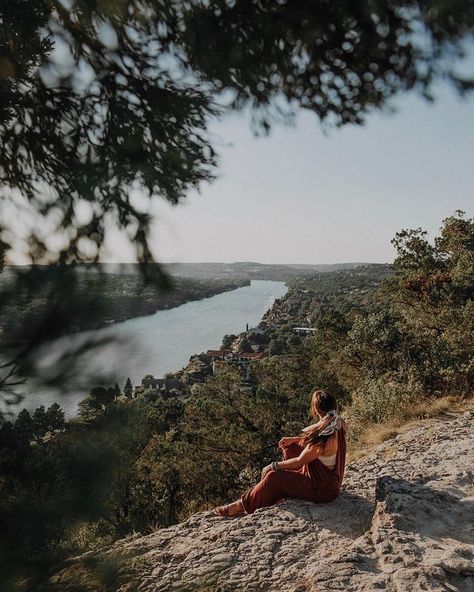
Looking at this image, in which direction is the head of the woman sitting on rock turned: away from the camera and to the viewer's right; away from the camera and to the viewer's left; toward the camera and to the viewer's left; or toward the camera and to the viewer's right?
away from the camera and to the viewer's left

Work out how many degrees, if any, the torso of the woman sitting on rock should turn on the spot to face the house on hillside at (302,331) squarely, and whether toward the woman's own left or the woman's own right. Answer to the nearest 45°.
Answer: approximately 90° to the woman's own right

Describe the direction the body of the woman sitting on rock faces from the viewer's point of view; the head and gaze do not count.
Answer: to the viewer's left
